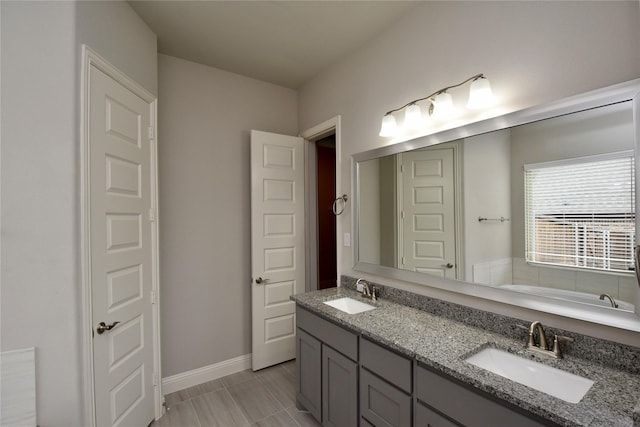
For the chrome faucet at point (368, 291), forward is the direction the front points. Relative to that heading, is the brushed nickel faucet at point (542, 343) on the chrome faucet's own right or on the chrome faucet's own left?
on the chrome faucet's own left

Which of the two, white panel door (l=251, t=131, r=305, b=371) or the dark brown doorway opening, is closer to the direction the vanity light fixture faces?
the white panel door

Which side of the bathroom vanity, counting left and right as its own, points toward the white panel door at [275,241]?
right

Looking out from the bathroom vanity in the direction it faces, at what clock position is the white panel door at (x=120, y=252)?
The white panel door is roughly at 1 o'clock from the bathroom vanity.

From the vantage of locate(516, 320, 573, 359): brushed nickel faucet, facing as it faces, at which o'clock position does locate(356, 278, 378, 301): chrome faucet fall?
locate(356, 278, 378, 301): chrome faucet is roughly at 2 o'clock from locate(516, 320, 573, 359): brushed nickel faucet.
